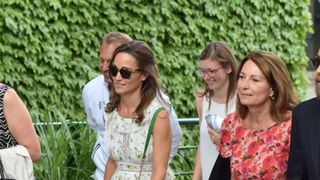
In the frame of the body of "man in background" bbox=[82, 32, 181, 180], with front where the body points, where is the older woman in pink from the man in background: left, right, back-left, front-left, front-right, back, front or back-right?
left

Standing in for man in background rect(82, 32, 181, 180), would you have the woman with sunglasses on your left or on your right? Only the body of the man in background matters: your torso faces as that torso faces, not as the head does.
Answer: on your left

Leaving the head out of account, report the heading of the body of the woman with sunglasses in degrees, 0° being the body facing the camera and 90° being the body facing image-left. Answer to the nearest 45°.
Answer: approximately 45°

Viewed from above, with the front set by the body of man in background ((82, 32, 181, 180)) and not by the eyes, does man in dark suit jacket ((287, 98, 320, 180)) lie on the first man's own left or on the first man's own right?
on the first man's own left

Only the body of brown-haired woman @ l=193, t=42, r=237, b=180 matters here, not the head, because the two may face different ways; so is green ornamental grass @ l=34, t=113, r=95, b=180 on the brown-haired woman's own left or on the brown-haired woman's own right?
on the brown-haired woman's own right

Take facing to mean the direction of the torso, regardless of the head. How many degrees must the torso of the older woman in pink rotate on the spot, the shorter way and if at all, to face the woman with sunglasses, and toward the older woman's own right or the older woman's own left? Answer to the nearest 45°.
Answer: approximately 45° to the older woman's own right

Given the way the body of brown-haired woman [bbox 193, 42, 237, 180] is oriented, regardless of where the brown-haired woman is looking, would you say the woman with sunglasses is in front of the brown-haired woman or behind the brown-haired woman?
in front
